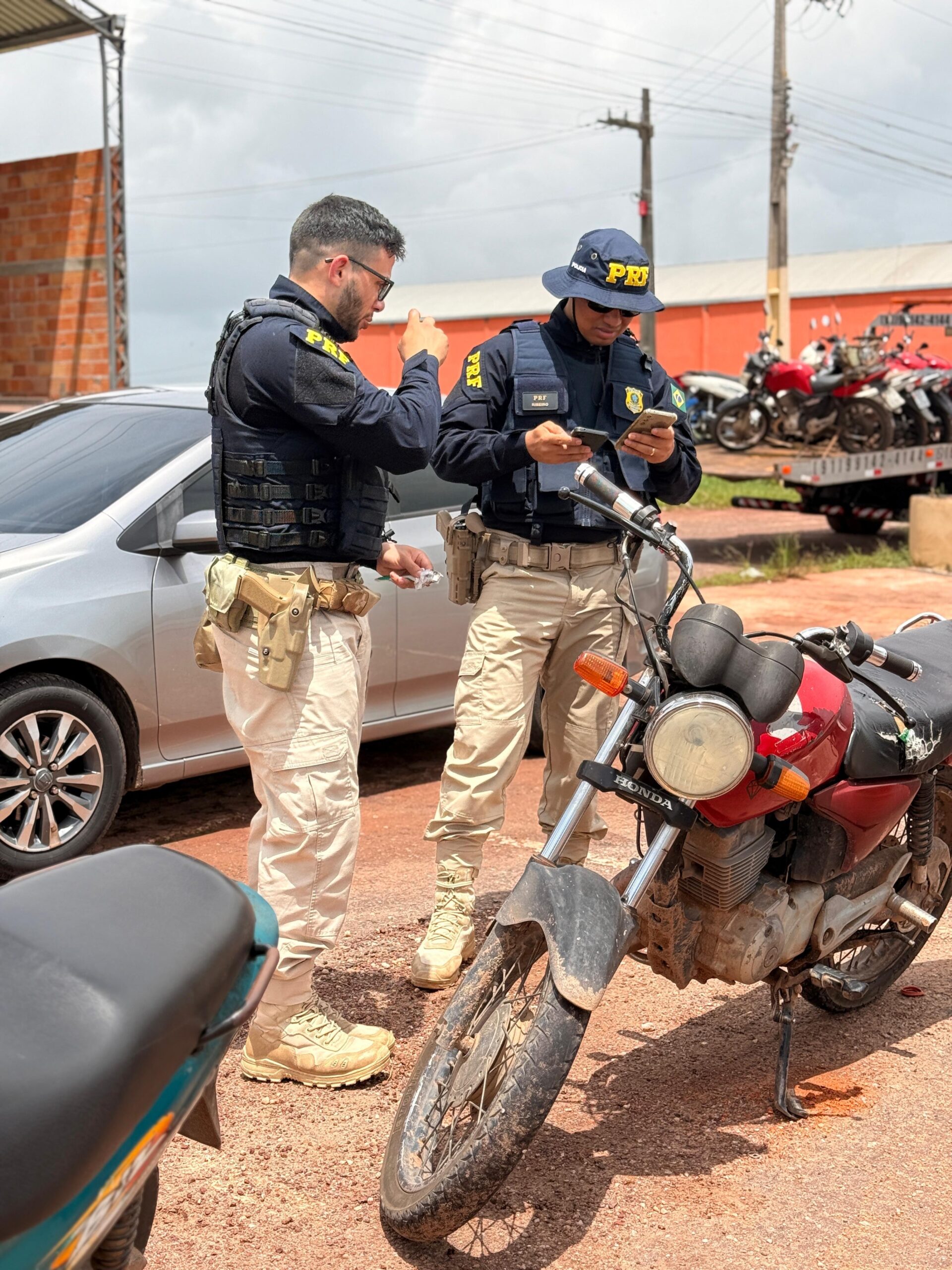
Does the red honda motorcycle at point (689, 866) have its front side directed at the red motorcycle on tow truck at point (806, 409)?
no

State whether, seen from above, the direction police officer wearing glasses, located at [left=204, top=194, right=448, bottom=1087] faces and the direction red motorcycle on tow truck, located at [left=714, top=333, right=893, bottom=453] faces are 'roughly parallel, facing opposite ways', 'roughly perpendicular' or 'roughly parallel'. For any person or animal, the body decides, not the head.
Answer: roughly parallel, facing opposite ways

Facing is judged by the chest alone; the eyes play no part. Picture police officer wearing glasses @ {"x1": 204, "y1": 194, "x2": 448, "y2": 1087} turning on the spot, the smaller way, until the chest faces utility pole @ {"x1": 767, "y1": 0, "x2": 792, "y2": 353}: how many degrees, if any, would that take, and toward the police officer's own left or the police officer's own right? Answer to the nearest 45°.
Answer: approximately 90° to the police officer's own left

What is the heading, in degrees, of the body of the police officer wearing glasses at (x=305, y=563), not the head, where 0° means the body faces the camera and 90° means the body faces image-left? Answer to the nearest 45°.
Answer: approximately 270°

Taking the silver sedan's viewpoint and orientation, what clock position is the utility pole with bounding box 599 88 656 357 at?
The utility pole is roughly at 5 o'clock from the silver sedan.

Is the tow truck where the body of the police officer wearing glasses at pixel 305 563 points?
no

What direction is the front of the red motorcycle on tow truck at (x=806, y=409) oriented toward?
to the viewer's left

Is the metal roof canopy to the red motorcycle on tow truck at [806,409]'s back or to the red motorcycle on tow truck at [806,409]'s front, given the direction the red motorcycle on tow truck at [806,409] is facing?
to the front

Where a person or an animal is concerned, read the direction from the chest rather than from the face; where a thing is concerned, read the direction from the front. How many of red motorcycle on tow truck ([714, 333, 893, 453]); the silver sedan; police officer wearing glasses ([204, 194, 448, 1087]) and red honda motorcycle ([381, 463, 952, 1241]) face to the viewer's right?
1

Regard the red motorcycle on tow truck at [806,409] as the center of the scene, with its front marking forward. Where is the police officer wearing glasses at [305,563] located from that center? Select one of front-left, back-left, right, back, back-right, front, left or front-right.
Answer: left

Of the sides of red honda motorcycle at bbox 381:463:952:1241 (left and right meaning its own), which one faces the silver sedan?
right

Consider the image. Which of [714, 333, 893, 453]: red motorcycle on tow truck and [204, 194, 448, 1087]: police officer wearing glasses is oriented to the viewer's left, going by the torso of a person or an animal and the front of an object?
the red motorcycle on tow truck

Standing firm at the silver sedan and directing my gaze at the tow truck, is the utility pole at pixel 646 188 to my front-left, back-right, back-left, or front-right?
front-left

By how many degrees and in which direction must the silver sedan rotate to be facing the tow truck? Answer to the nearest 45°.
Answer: approximately 180°

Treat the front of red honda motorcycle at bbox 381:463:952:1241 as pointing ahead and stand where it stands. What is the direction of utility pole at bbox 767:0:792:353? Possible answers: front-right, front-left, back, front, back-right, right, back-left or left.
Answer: back-right

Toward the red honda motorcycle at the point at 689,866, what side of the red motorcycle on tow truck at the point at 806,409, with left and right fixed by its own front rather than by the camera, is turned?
left

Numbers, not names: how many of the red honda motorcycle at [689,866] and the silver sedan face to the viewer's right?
0

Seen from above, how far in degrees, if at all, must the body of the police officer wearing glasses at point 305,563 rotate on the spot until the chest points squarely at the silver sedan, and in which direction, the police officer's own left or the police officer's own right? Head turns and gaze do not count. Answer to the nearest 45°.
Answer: approximately 90° to the police officer's own left

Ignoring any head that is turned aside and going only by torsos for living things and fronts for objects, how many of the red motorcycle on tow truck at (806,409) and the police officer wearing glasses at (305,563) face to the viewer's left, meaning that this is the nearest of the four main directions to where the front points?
1

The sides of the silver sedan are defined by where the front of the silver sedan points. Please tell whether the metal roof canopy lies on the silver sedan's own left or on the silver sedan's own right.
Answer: on the silver sedan's own right

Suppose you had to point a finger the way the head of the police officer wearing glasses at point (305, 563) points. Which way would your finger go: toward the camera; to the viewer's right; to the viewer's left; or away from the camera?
to the viewer's right
